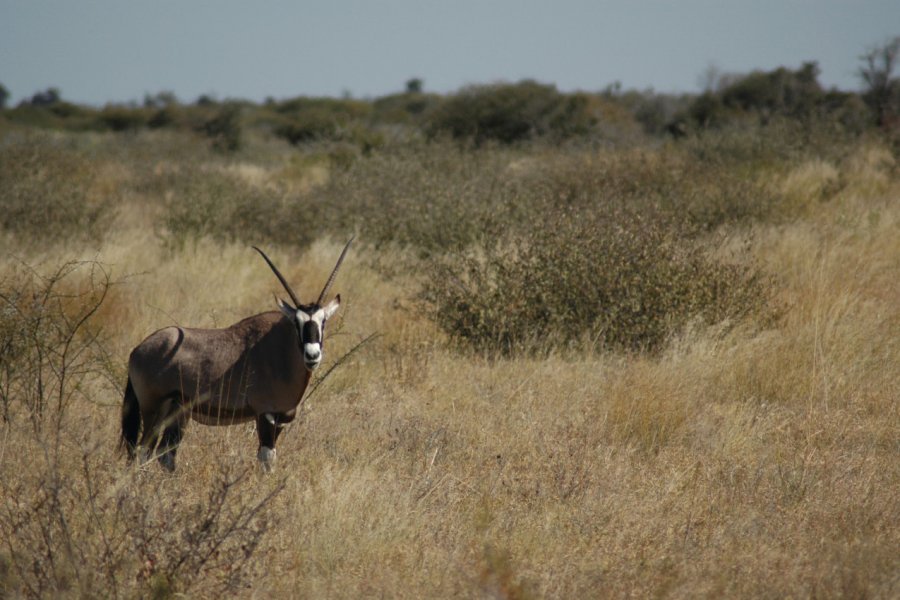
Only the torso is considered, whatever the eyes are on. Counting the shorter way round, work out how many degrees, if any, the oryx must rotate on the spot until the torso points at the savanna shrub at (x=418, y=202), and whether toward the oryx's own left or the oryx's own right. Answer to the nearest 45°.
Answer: approximately 90° to the oryx's own left

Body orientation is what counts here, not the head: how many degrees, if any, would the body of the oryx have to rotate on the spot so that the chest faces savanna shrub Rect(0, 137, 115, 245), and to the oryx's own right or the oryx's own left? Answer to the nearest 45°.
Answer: approximately 90° to the oryx's own left

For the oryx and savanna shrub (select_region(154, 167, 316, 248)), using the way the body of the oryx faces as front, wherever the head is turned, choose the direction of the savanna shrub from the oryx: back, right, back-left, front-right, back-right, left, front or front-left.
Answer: left

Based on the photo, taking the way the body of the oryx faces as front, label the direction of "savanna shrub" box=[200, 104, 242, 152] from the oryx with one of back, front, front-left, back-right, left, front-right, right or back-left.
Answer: left

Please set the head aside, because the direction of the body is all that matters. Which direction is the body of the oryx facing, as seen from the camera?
to the viewer's right

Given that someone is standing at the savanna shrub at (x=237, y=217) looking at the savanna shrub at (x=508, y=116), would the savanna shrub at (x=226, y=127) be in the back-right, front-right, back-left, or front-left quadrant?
front-left

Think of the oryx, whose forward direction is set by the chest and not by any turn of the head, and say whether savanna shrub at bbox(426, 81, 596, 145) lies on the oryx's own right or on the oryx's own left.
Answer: on the oryx's own left

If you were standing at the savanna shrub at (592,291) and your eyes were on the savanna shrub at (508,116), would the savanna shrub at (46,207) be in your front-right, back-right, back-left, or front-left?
front-left

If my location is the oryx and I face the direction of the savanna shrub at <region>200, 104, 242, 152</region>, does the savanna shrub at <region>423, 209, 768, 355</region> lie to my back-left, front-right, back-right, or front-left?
front-right
